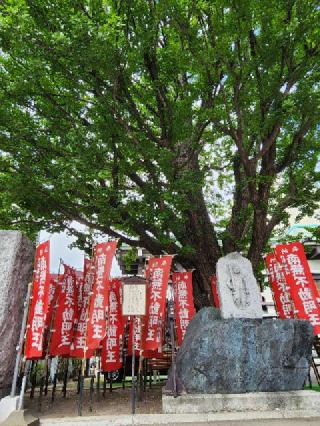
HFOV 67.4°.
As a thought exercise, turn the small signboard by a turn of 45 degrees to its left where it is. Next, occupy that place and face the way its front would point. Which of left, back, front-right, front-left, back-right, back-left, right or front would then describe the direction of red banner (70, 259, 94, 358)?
back

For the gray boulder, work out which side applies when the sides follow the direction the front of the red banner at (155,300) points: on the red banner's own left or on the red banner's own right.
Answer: on the red banner's own left

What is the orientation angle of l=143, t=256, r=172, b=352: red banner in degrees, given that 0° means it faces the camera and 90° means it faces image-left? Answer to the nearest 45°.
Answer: approximately 0°

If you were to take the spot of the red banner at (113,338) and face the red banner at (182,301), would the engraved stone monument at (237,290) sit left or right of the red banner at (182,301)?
right

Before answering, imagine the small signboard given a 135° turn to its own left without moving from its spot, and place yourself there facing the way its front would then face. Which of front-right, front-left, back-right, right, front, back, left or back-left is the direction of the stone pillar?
back-left

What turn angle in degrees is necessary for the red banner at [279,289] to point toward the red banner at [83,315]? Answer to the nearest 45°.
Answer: approximately 45° to its right

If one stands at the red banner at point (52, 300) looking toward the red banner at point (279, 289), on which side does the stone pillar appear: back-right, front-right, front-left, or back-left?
back-right

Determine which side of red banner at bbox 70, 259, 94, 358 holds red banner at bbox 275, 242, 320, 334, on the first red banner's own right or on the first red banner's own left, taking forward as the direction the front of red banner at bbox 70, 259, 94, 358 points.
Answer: on the first red banner's own left

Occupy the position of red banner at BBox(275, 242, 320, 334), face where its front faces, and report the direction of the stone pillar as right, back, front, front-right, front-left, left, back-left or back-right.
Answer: front-right
